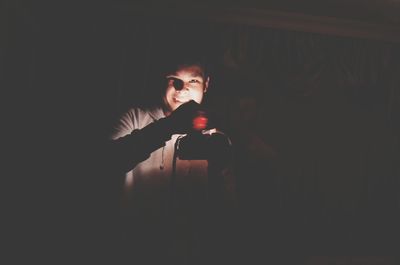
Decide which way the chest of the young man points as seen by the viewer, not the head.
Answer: toward the camera

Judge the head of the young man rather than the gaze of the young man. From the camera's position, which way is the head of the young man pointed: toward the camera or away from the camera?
toward the camera
